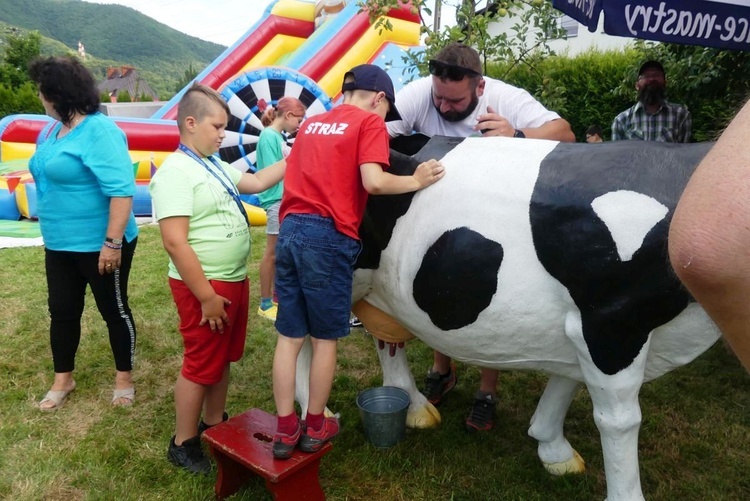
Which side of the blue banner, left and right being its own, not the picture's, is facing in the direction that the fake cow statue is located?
back

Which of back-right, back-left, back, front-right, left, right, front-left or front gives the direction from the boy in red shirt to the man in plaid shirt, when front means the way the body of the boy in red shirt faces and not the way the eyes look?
front

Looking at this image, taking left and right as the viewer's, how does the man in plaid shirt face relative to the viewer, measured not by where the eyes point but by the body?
facing the viewer

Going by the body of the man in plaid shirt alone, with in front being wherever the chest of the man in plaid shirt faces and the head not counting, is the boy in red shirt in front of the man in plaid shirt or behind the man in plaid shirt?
in front

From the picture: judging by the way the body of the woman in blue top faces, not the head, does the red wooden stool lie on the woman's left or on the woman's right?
on the woman's left

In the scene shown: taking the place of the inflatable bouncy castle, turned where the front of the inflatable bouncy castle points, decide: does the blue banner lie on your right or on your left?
on your left

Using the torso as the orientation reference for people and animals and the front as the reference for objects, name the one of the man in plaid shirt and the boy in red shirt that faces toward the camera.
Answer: the man in plaid shirt

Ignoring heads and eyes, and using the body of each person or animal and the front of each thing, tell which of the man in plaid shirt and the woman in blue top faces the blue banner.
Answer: the man in plaid shirt

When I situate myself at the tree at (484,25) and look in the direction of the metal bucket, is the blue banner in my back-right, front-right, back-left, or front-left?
front-left

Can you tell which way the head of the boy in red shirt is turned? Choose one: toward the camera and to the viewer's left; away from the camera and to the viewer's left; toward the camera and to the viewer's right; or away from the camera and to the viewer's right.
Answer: away from the camera and to the viewer's right
